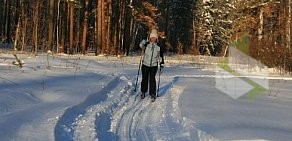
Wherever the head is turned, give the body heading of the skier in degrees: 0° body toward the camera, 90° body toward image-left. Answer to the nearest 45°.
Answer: approximately 0°
